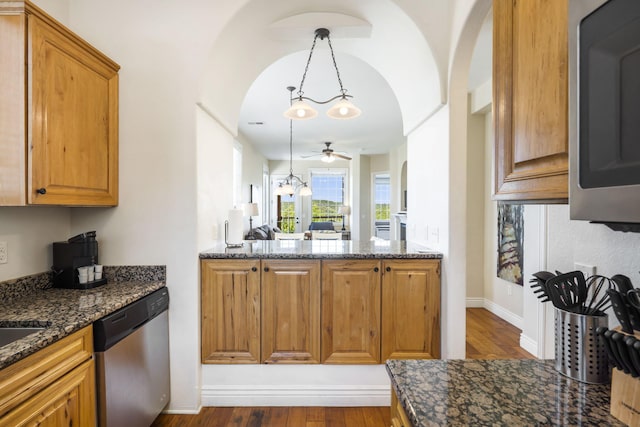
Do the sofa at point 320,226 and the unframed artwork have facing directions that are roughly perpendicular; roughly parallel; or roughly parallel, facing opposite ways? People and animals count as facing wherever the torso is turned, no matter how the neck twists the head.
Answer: roughly perpendicular

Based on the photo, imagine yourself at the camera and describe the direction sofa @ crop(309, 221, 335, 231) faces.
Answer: facing the viewer

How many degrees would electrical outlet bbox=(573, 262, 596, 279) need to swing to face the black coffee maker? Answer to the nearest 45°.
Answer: approximately 45° to its right

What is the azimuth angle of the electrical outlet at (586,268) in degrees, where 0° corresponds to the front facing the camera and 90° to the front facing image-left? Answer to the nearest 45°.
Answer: approximately 45°

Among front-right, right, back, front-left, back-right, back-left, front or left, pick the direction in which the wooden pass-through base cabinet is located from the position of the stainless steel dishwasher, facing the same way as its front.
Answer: front-left

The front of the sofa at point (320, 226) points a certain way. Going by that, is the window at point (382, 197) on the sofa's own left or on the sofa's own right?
on the sofa's own left

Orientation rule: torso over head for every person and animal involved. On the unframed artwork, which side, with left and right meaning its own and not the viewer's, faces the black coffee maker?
front

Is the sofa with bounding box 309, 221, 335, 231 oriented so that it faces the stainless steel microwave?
yes

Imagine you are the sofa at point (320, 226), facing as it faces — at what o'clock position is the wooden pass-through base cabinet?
The wooden pass-through base cabinet is roughly at 12 o'clock from the sofa.

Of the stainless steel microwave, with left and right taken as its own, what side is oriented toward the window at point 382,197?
right

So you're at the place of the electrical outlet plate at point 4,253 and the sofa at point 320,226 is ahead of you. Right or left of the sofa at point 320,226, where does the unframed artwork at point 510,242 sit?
right

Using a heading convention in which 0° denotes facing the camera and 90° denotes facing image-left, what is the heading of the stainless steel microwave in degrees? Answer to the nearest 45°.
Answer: approximately 45°

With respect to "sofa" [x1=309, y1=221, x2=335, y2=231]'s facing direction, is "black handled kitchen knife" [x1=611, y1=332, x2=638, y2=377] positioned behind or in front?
in front

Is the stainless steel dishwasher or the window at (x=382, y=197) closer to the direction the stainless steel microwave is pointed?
the stainless steel dishwasher

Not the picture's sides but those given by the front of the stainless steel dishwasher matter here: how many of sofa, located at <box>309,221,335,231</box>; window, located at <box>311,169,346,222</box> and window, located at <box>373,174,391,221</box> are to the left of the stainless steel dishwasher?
3

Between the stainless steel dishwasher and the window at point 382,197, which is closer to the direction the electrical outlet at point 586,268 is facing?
the stainless steel dishwasher
